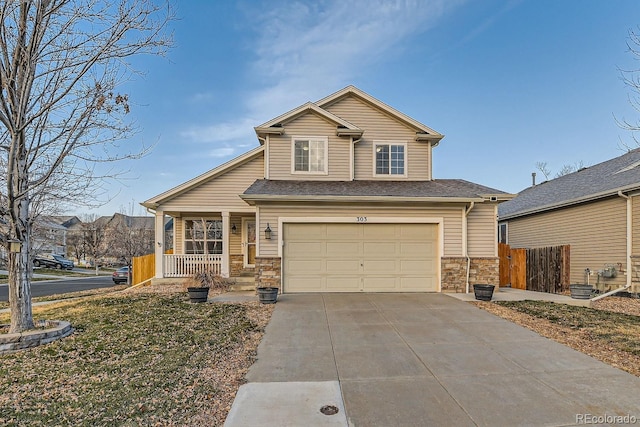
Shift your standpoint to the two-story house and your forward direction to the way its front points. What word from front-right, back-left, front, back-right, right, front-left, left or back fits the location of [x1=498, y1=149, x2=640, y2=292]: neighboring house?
left

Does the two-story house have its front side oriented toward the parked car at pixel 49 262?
no

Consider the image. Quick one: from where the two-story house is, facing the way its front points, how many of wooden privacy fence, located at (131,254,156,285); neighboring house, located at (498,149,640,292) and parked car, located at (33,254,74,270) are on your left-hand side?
1

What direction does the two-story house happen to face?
toward the camera

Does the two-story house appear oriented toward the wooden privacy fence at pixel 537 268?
no

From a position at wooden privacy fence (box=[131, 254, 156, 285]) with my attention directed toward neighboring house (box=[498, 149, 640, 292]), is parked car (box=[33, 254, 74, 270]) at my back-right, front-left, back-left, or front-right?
back-left

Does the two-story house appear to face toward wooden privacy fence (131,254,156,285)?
no

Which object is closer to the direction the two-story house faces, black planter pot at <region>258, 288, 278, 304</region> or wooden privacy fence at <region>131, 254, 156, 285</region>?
the black planter pot

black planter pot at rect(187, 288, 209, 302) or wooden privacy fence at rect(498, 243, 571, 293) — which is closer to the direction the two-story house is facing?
the black planter pot
